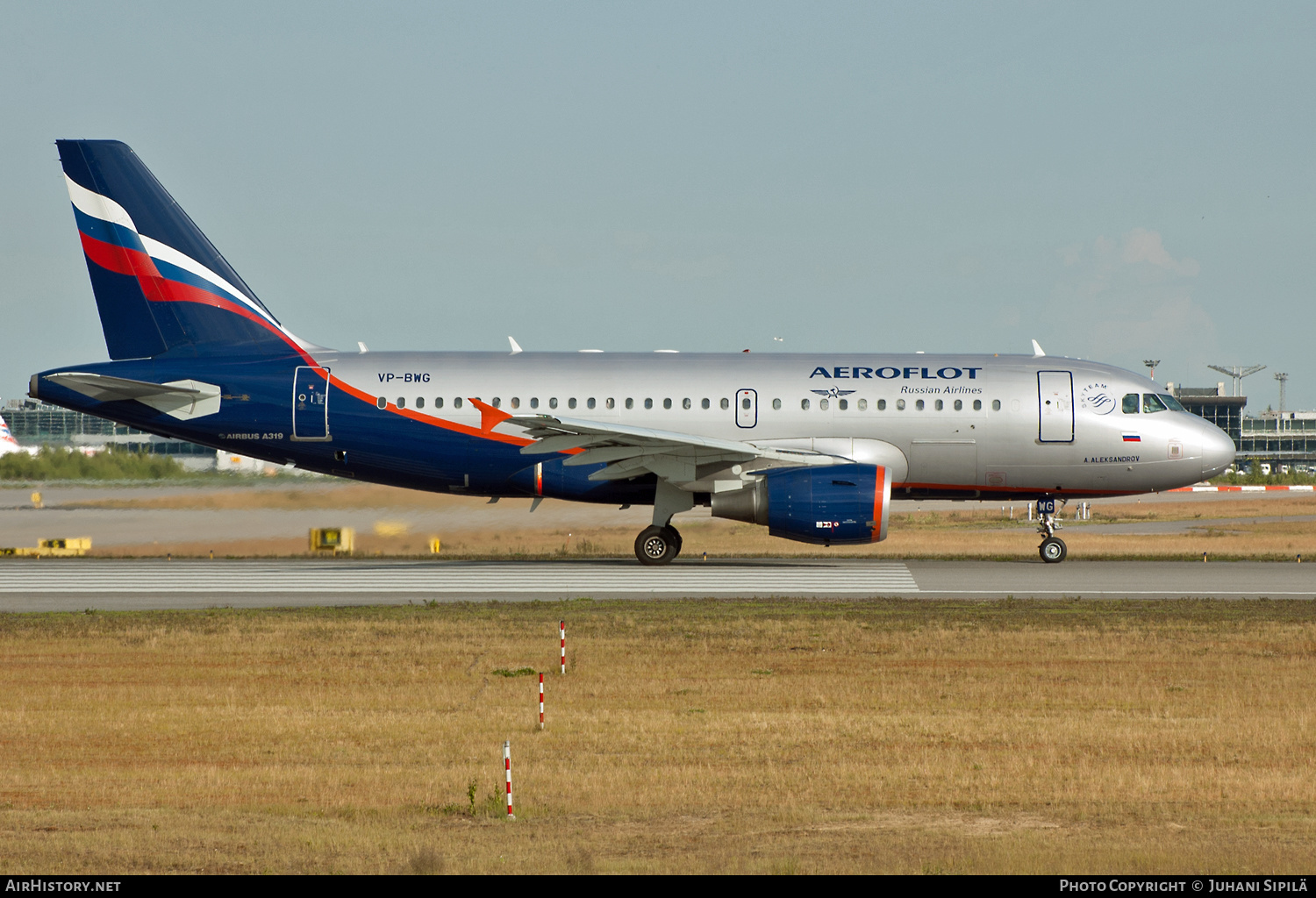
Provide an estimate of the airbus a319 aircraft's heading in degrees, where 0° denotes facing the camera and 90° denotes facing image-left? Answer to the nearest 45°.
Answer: approximately 270°
